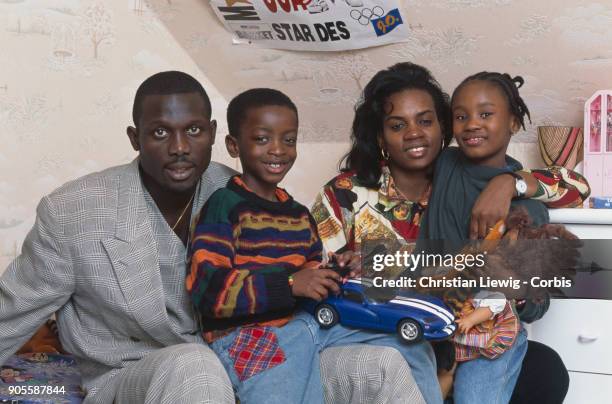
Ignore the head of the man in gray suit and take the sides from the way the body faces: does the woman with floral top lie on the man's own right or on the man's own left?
on the man's own left

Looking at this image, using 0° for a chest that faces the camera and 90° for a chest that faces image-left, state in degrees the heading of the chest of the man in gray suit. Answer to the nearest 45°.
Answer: approximately 315°

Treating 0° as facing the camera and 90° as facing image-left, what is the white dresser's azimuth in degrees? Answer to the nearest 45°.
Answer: approximately 0°

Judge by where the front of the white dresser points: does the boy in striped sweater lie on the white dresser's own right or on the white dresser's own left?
on the white dresser's own right

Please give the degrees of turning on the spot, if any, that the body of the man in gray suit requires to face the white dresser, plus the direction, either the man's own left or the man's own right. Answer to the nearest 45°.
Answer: approximately 45° to the man's own left

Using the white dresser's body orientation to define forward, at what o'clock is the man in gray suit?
The man in gray suit is roughly at 2 o'clock from the white dresser.
